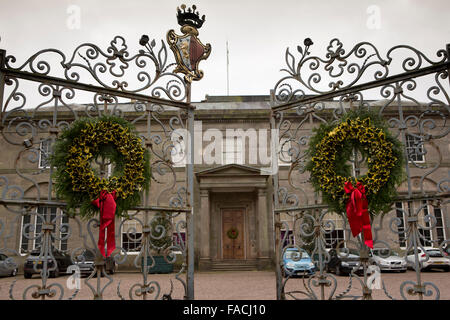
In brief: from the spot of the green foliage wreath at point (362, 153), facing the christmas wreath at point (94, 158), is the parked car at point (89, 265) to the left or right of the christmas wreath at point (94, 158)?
right

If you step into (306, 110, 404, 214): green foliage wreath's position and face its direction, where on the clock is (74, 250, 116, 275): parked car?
The parked car is roughly at 4 o'clock from the green foliage wreath.

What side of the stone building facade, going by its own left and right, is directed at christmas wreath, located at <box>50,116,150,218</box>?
front

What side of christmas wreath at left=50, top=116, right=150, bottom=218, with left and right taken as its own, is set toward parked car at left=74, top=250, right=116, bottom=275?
back

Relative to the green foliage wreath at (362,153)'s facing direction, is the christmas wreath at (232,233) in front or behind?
behind

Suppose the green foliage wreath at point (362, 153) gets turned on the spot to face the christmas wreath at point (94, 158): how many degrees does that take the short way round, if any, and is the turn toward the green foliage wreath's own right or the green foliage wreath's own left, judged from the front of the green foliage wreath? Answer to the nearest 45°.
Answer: approximately 90° to the green foliage wreath's own right

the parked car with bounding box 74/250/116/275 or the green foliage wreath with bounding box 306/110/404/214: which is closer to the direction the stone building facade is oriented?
the green foliage wreath

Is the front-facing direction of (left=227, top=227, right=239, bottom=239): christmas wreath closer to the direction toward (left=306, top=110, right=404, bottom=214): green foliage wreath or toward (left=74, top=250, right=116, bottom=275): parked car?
the green foliage wreath

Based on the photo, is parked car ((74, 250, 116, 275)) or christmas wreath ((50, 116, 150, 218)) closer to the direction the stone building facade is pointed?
the christmas wreath

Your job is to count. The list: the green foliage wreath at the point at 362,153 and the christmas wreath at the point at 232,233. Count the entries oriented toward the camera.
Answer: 2

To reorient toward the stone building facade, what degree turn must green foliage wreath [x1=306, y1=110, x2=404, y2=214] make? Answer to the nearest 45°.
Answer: approximately 135° to its right

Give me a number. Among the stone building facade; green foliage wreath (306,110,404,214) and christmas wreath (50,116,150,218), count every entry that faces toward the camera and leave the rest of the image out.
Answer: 3

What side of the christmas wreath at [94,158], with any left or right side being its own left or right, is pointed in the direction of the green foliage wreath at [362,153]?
left
